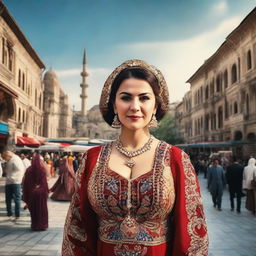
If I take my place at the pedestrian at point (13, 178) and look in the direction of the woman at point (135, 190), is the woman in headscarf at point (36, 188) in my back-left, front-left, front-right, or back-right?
front-left

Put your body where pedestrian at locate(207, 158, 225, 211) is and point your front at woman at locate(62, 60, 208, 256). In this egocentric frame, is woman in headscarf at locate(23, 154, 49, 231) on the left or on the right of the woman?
right

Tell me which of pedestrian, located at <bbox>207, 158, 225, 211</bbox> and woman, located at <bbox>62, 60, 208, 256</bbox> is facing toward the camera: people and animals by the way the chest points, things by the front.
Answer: the woman

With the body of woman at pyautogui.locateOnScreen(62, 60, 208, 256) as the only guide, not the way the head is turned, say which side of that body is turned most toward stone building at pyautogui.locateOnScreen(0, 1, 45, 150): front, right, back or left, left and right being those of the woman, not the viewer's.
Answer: back

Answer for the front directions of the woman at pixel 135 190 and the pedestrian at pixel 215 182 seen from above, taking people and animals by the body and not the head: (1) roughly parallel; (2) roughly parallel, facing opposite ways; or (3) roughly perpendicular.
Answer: roughly parallel, facing opposite ways

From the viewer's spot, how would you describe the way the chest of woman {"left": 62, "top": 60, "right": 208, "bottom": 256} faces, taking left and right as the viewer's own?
facing the viewer

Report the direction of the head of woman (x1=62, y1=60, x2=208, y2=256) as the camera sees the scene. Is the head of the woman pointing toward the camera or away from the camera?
toward the camera

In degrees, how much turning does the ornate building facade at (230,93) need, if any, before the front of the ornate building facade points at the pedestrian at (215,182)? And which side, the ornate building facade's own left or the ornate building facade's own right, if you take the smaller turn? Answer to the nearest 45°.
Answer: approximately 45° to the ornate building facade's own left

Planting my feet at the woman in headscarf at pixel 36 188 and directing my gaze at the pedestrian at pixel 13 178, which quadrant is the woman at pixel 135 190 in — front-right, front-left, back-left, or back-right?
back-left

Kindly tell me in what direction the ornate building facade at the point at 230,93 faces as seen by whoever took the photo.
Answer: facing the viewer and to the left of the viewer
